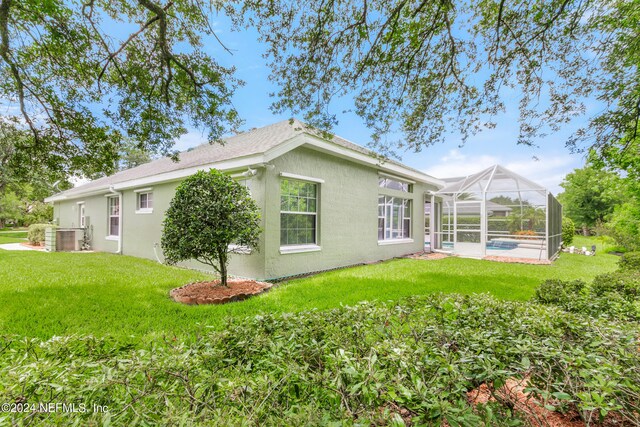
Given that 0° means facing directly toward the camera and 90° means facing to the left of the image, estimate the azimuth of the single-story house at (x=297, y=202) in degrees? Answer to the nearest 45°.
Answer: approximately 135°

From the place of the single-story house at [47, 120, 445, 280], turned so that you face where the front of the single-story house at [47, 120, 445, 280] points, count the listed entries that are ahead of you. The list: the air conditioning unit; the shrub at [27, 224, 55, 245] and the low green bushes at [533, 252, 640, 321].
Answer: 2

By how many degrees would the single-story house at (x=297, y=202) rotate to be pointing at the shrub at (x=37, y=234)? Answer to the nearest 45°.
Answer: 0° — it already faces it

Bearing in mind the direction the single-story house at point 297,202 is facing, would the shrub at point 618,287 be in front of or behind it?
behind

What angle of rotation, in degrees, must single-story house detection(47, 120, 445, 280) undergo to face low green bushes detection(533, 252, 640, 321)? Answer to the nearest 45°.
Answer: approximately 180°

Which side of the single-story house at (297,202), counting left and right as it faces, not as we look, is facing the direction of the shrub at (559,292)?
back
